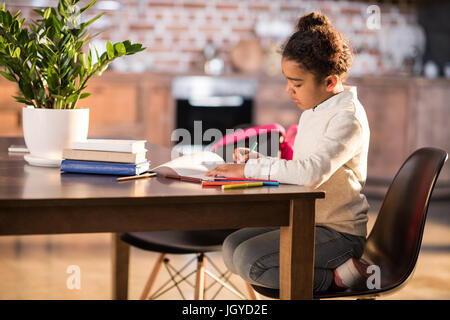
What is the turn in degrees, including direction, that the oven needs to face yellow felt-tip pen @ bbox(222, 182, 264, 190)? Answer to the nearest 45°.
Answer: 0° — it already faces it

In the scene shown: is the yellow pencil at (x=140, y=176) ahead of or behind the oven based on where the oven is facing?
ahead

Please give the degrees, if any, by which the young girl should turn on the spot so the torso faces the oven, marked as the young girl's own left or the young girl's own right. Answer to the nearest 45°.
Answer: approximately 90° to the young girl's own right

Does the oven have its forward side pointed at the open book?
yes

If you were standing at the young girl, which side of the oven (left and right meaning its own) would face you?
front

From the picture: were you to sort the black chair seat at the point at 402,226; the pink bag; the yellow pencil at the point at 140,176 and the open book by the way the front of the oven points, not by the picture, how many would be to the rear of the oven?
0

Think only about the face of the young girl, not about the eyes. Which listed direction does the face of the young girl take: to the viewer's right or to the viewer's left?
to the viewer's left

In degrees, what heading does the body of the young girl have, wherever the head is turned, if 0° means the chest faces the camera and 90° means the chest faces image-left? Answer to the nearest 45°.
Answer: approximately 90°

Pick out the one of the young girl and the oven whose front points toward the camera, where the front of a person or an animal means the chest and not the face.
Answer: the oven

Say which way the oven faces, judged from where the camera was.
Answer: facing the viewer

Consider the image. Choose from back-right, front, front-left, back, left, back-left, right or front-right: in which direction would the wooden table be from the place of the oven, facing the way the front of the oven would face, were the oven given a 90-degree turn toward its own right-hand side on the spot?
left

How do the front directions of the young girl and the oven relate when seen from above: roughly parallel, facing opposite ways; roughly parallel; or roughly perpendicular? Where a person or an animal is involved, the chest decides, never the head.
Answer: roughly perpendicular

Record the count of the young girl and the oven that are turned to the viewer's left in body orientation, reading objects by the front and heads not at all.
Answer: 1

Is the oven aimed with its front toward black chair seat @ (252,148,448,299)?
yes

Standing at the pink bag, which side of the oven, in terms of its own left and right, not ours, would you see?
front

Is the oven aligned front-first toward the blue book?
yes
